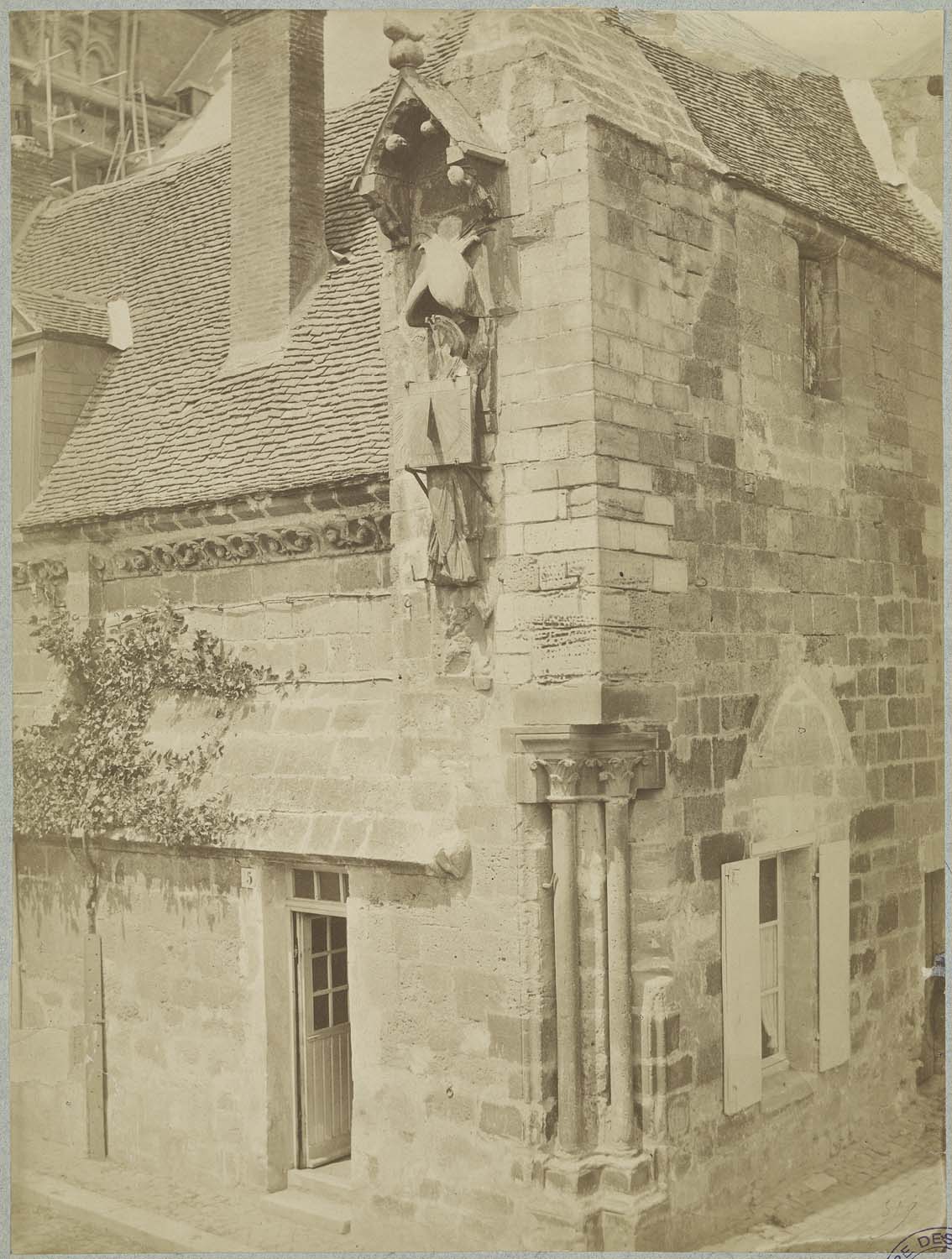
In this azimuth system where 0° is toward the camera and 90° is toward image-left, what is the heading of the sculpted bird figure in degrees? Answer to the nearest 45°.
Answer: approximately 45°

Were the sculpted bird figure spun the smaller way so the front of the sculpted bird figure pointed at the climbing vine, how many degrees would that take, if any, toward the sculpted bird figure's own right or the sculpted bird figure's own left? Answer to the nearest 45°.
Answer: approximately 90° to the sculpted bird figure's own right

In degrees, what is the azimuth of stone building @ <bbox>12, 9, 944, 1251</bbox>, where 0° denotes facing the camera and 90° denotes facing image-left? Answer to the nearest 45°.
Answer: approximately 45°
